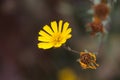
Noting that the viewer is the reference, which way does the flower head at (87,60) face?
facing the viewer and to the left of the viewer

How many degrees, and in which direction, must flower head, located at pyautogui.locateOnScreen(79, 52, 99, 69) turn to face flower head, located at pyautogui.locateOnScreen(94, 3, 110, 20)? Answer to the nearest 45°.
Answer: approximately 180°
